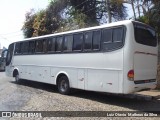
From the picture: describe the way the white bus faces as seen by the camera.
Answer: facing away from the viewer and to the left of the viewer
